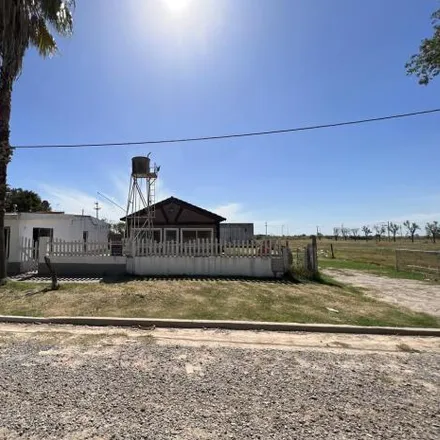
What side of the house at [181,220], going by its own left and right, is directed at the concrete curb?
front

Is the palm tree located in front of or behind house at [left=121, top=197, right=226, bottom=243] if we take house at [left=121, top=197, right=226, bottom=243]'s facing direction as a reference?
in front

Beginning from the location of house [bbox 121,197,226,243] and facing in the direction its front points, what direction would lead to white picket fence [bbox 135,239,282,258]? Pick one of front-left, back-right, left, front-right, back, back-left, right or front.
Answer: front

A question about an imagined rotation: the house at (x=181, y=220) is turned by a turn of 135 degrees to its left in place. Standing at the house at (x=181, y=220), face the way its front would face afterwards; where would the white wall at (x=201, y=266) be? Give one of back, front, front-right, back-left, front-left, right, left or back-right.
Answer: back-right

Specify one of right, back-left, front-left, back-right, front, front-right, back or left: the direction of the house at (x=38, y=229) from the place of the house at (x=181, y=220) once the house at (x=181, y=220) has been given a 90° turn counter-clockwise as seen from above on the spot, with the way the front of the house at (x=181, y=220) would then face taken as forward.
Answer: back-right

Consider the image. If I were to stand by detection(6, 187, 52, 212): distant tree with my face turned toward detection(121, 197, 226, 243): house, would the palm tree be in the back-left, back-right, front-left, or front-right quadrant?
front-right

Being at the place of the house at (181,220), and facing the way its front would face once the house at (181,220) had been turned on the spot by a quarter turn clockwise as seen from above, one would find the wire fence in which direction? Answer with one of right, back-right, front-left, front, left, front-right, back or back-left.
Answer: back-left

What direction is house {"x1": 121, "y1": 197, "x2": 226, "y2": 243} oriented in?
toward the camera

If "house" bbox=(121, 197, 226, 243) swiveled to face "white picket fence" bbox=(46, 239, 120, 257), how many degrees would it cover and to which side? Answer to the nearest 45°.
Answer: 0° — it already faces it

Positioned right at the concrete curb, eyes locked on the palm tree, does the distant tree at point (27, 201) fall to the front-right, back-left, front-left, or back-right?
front-right

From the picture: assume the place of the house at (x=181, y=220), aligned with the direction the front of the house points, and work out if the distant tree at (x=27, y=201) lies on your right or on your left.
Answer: on your right
